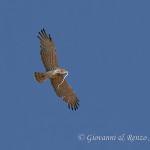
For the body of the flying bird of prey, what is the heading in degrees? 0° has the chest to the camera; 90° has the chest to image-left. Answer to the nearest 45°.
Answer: approximately 270°
